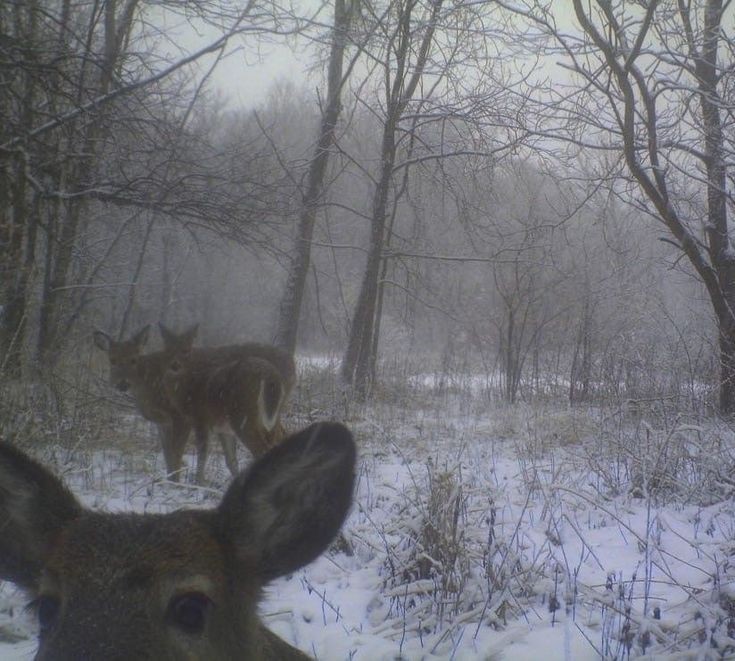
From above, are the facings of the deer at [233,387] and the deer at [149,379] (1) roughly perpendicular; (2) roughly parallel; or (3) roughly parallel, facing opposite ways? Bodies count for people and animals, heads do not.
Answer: roughly parallel

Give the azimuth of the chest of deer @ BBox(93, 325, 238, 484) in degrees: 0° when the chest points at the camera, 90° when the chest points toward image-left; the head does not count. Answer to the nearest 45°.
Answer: approximately 45°

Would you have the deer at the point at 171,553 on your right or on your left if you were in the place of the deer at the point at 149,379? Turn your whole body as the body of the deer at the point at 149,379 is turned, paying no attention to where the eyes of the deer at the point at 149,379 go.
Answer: on your left

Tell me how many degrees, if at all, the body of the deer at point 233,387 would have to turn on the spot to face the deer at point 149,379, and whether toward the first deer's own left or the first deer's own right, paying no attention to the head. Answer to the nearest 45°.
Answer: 0° — it already faces it

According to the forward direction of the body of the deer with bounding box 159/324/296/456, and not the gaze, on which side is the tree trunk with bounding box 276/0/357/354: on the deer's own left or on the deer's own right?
on the deer's own right

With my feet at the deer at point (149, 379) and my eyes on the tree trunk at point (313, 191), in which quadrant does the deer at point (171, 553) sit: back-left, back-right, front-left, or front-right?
back-right

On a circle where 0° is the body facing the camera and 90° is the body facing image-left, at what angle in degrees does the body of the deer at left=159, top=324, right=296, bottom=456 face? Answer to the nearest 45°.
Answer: approximately 135°

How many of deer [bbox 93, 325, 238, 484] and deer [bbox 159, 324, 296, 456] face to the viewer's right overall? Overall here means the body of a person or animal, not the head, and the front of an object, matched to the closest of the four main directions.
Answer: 0

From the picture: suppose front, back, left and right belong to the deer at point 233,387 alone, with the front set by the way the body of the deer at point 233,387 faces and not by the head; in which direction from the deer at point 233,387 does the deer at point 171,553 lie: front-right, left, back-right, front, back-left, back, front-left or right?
back-left
